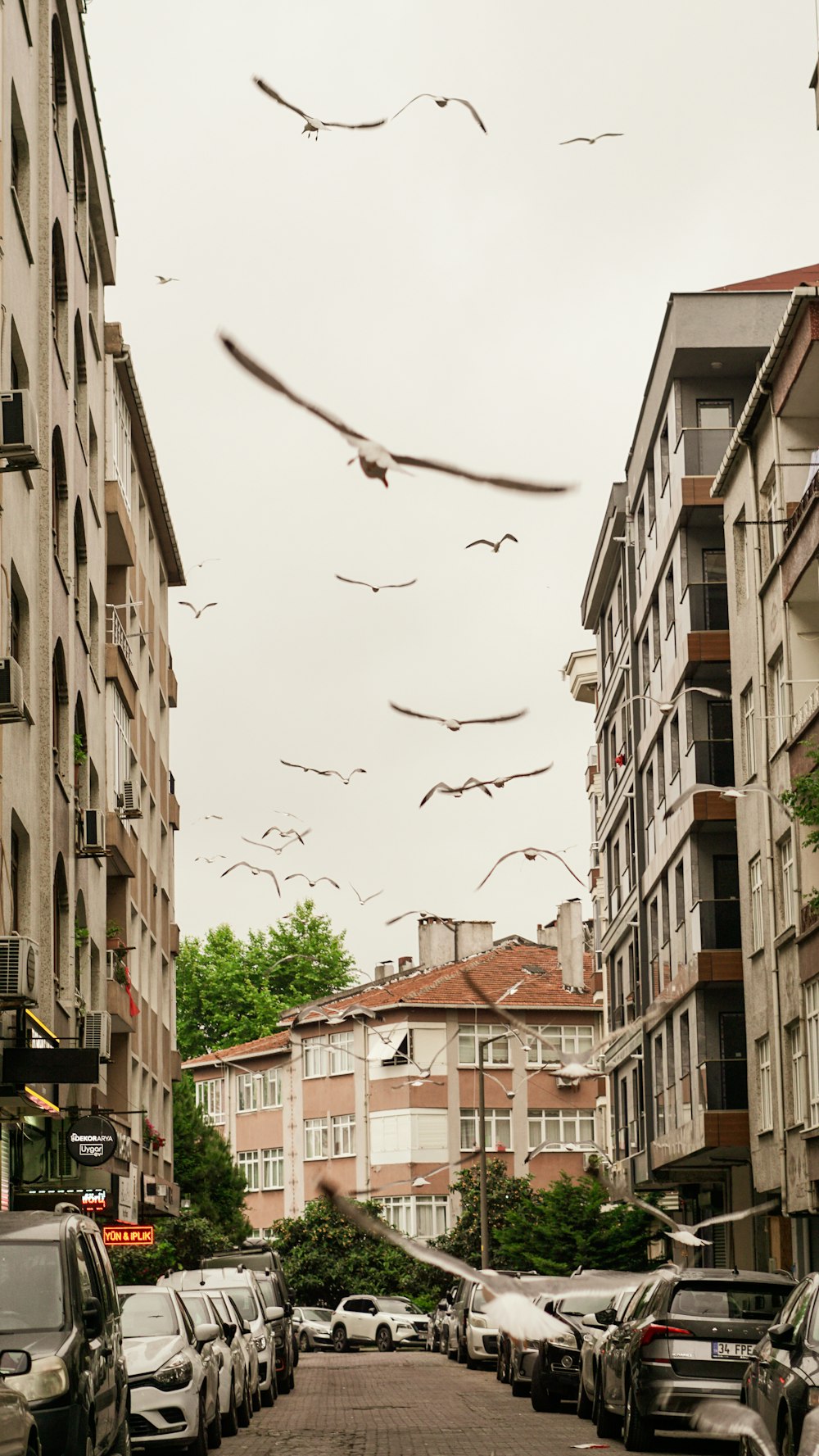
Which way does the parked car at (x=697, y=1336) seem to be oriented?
away from the camera

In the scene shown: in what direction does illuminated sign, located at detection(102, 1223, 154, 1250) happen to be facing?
toward the camera

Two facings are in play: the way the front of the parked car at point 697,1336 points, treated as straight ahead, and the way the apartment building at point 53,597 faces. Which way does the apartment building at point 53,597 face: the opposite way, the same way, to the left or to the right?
to the right

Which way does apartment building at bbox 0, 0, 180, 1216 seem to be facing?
to the viewer's right

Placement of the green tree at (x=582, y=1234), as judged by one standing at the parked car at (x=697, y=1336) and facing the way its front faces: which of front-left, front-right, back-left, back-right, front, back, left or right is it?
front

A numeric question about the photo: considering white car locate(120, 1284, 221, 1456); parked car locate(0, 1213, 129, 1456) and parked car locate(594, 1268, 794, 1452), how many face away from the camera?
1

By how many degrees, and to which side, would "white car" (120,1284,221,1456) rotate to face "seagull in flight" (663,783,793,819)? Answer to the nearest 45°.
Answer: approximately 135° to its left

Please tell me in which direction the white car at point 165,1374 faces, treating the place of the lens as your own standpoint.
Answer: facing the viewer

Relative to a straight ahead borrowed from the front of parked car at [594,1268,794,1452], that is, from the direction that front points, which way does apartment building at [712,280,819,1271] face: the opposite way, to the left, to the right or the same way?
to the left

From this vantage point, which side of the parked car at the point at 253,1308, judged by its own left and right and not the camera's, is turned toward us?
front

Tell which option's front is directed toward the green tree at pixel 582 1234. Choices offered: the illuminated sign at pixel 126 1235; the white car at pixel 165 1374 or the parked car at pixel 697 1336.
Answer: the parked car
